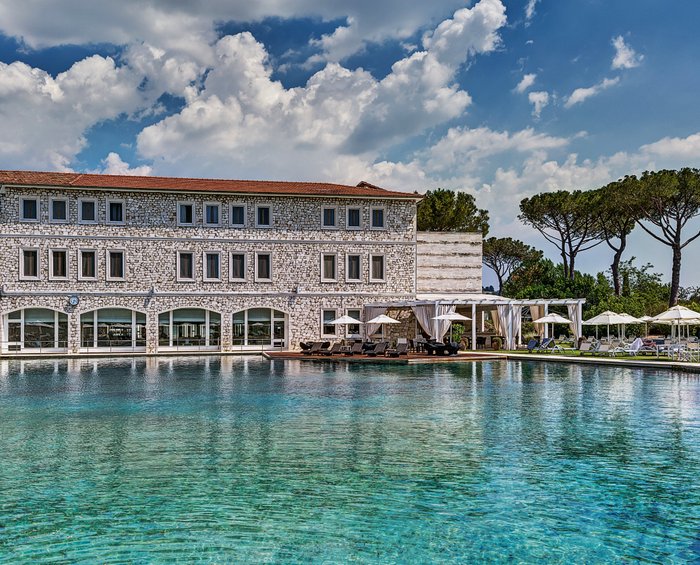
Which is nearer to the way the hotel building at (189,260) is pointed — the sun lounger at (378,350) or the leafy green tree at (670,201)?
the sun lounger

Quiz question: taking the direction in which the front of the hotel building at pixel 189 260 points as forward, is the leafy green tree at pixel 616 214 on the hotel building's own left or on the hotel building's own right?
on the hotel building's own left

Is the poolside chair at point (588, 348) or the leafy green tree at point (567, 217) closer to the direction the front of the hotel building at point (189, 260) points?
the poolside chair

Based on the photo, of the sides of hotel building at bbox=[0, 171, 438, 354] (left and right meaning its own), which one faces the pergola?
left

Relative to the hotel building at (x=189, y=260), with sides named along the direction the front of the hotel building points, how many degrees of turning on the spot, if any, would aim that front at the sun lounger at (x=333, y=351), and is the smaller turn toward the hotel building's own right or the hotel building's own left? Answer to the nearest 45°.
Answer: approximately 45° to the hotel building's own left

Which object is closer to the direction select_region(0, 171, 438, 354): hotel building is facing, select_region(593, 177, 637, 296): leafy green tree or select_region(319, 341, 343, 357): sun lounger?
the sun lounger

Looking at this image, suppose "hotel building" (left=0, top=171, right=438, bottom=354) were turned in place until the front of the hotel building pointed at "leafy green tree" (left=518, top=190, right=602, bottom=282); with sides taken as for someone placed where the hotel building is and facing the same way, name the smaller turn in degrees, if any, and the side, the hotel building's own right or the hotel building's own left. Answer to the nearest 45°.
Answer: approximately 135° to the hotel building's own left

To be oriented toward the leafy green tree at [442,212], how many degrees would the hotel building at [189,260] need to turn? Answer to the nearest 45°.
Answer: approximately 135° to its left

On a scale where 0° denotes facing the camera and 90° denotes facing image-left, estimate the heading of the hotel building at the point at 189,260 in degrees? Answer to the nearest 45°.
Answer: approximately 0°
